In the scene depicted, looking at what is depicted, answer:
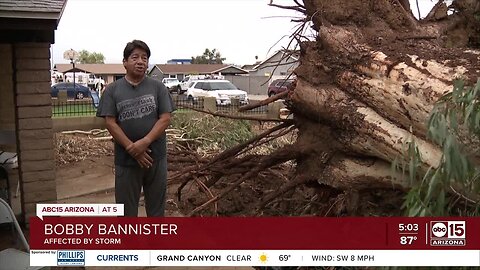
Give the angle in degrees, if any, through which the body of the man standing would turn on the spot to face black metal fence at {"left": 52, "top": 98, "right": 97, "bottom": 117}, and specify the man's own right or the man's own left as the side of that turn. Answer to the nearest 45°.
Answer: approximately 180°

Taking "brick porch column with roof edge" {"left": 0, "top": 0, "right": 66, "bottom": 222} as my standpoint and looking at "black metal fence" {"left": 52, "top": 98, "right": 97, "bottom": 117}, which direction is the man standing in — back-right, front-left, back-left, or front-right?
back-right

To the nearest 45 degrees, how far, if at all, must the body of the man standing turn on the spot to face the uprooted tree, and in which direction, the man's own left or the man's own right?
approximately 90° to the man's own left

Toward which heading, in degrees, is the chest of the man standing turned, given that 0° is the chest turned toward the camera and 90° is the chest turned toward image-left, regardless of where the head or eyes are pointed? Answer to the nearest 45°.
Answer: approximately 0°

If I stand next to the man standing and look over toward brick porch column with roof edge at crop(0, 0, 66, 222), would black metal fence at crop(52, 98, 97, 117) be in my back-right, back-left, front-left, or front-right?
front-right
